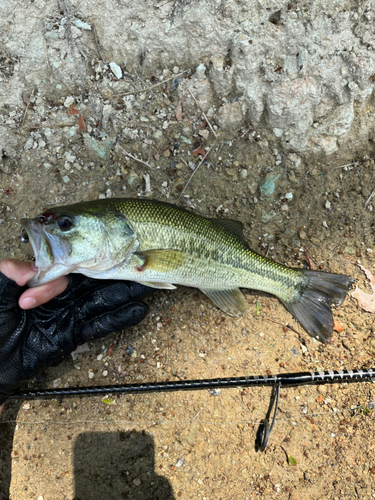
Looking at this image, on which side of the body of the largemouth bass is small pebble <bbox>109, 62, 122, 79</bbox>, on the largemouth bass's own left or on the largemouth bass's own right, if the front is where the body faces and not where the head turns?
on the largemouth bass's own right

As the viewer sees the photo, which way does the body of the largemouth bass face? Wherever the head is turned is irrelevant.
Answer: to the viewer's left
